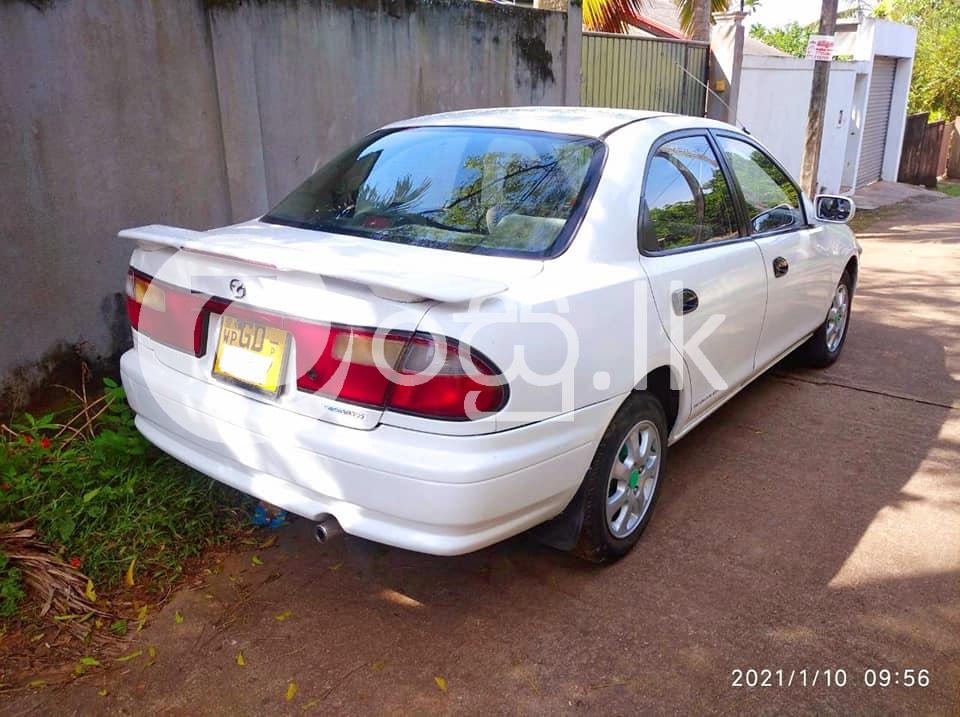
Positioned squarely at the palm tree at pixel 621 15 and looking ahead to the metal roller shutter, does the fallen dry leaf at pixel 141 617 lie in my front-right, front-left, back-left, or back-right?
back-right

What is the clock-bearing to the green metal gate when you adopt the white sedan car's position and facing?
The green metal gate is roughly at 11 o'clock from the white sedan car.

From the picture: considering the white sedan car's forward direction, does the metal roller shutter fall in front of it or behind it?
in front

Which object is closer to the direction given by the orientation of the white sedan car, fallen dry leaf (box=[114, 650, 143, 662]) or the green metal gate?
the green metal gate

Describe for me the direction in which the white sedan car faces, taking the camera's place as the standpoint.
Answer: facing away from the viewer and to the right of the viewer

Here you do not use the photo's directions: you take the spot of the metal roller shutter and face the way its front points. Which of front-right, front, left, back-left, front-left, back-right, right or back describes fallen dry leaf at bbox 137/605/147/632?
front-right

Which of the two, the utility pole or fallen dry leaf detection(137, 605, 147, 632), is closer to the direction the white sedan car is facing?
the utility pole

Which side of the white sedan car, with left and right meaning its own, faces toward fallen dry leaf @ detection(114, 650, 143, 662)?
back

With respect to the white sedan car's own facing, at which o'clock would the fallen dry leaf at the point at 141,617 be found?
The fallen dry leaf is roughly at 7 o'clock from the white sedan car.
